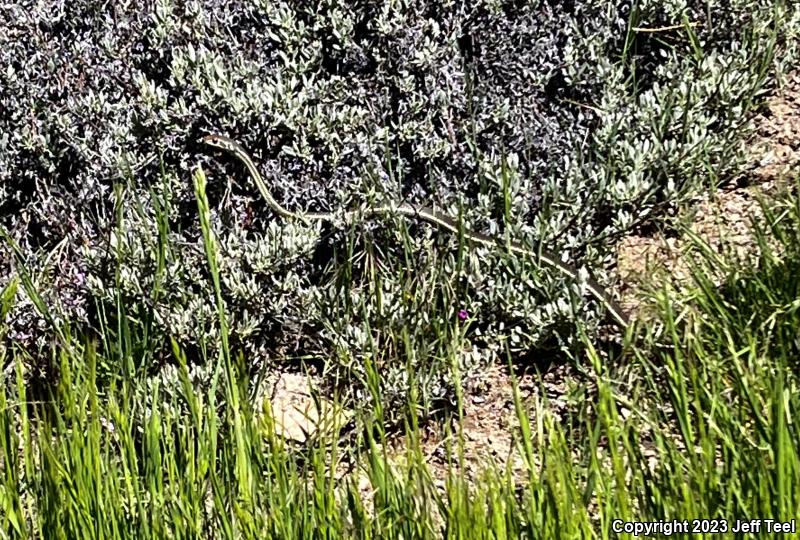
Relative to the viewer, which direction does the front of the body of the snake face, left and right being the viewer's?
facing to the left of the viewer
